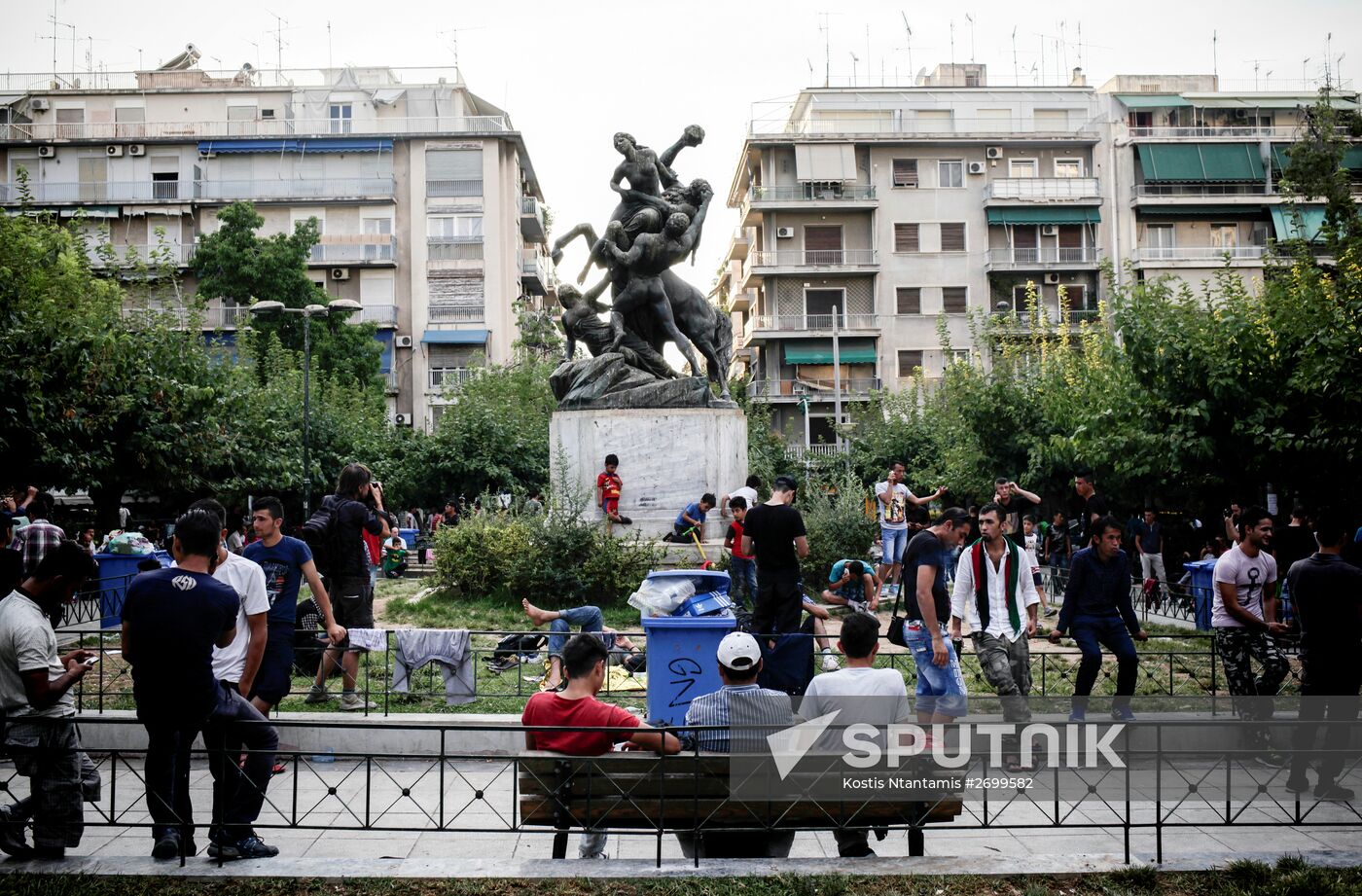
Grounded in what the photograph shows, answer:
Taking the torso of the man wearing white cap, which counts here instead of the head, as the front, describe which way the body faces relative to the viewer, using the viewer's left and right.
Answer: facing away from the viewer

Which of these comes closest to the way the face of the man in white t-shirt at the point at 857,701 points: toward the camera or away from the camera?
away from the camera

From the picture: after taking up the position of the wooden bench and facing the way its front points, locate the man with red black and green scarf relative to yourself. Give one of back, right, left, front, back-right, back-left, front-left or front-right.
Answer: front-right

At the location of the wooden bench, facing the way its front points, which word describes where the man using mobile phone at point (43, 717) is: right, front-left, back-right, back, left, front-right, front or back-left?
left

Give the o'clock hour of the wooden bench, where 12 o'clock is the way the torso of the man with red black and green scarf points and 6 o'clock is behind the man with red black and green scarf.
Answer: The wooden bench is roughly at 1 o'clock from the man with red black and green scarf.

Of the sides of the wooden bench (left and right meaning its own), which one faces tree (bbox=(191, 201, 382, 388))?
front

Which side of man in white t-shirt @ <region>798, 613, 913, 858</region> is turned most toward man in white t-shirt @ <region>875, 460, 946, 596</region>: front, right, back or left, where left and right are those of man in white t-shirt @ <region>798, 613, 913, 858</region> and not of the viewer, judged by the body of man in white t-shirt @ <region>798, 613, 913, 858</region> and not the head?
front

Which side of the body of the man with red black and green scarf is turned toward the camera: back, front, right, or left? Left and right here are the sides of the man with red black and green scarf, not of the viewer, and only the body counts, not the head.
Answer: front

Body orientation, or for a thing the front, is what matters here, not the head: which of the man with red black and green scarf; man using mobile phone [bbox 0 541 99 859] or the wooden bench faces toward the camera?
the man with red black and green scarf

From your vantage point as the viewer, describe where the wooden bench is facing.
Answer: facing away from the viewer

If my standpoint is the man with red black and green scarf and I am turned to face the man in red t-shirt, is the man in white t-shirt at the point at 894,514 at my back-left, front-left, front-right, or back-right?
back-right

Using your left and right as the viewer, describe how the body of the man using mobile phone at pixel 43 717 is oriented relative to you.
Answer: facing to the right of the viewer

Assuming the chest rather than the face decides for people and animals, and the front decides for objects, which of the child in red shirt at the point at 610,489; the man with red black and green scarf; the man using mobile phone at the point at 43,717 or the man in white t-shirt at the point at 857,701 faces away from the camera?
the man in white t-shirt

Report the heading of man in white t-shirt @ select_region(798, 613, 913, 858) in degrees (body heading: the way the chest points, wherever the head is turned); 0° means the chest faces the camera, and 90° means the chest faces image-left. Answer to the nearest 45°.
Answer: approximately 180°

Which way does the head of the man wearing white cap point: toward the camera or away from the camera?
away from the camera

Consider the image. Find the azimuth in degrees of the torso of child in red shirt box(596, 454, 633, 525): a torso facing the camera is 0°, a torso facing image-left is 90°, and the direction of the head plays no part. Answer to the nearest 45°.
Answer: approximately 315°

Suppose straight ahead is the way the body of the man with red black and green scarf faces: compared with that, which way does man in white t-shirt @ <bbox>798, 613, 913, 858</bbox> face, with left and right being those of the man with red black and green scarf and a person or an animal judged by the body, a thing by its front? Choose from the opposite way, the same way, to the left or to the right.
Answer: the opposite way
